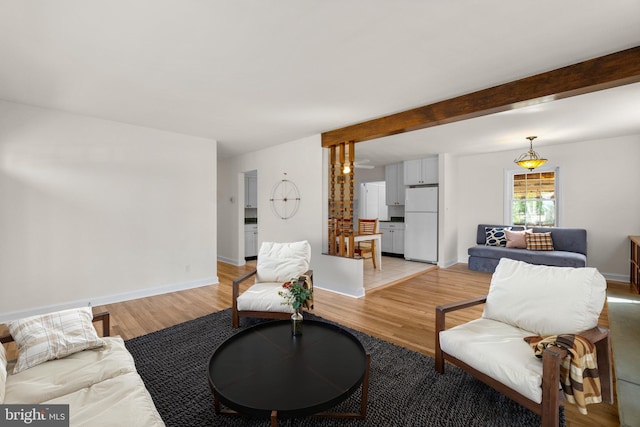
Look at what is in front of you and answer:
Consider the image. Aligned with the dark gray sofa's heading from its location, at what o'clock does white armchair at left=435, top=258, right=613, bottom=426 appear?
The white armchair is roughly at 12 o'clock from the dark gray sofa.

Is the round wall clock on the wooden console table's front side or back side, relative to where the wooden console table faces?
on the front side

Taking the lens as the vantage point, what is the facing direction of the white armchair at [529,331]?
facing the viewer and to the left of the viewer

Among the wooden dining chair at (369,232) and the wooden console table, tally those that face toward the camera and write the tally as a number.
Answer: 1

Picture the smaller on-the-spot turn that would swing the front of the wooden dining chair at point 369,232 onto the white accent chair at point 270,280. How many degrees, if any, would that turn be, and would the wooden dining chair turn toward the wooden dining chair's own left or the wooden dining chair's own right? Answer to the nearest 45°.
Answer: approximately 90° to the wooden dining chair's own left

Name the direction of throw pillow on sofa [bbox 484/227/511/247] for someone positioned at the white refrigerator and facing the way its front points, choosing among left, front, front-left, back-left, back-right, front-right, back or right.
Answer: back-left

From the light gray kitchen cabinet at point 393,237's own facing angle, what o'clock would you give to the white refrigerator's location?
The white refrigerator is roughly at 9 o'clock from the light gray kitchen cabinet.

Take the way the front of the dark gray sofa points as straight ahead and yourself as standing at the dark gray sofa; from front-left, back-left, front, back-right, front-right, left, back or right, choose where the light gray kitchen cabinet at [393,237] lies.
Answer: right

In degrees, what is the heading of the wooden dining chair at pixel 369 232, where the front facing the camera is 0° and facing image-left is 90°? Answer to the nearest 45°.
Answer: approximately 135°
